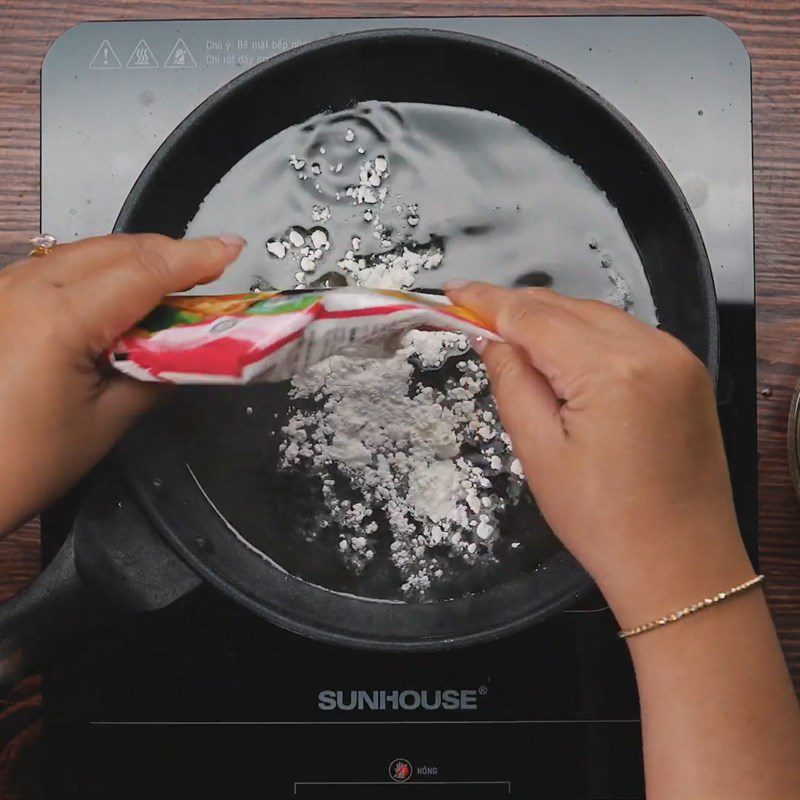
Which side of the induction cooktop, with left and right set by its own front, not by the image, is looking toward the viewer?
front
